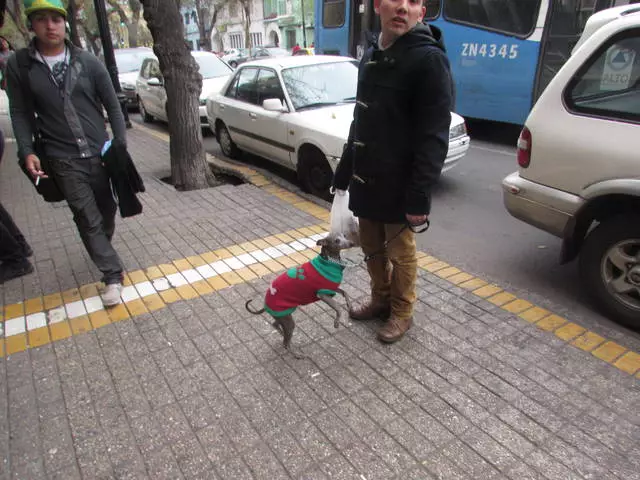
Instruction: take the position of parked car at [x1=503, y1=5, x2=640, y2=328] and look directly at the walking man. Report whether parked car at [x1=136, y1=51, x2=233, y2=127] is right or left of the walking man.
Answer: right

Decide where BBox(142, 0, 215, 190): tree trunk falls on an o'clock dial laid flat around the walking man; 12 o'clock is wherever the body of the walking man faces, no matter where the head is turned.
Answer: The tree trunk is roughly at 7 o'clock from the walking man.

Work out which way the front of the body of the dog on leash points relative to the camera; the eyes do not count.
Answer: to the viewer's right

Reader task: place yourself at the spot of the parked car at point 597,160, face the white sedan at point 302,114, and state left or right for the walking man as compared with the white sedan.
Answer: left

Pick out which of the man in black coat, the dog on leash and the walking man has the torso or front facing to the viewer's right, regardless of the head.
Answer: the dog on leash

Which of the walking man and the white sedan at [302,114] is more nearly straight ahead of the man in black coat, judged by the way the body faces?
the walking man

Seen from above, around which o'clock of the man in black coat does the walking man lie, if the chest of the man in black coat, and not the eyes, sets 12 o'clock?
The walking man is roughly at 2 o'clock from the man in black coat.

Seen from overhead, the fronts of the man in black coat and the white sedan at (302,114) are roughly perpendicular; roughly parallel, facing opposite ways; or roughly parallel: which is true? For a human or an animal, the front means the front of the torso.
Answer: roughly perpendicular

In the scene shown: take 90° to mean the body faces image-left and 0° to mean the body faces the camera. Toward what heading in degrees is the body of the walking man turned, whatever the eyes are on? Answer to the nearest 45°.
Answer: approximately 0°
